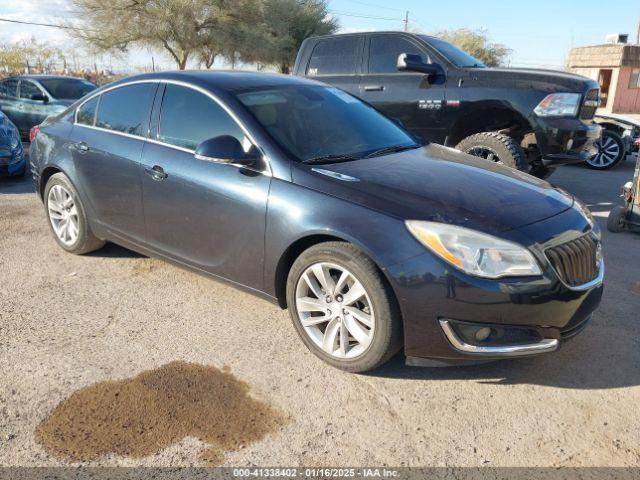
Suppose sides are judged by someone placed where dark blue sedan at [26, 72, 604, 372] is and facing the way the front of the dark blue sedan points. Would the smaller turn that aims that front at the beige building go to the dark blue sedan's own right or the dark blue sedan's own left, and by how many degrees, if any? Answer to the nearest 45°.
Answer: approximately 90° to the dark blue sedan's own left

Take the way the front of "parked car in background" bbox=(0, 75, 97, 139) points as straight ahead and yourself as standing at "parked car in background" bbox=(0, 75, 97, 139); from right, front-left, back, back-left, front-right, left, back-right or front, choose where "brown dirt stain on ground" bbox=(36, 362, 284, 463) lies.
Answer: front-right

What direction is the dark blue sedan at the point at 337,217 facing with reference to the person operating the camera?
facing the viewer and to the right of the viewer

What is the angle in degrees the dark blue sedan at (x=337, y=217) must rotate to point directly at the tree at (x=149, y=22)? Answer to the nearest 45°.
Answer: approximately 135° to its left

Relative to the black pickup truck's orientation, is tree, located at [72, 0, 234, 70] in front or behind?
behind

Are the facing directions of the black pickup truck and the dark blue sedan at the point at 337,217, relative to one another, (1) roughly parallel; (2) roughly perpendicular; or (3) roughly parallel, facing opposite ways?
roughly parallel

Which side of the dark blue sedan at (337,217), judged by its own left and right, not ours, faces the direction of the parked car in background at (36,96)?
back

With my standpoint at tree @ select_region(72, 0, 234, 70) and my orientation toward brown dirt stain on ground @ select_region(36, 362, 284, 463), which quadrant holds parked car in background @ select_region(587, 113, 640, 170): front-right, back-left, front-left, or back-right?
front-left

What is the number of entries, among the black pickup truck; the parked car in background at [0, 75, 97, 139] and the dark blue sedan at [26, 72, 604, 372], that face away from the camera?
0

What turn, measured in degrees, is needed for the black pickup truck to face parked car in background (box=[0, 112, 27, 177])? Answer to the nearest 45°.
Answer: approximately 135° to its right

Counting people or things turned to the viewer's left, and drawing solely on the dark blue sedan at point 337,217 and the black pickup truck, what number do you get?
0

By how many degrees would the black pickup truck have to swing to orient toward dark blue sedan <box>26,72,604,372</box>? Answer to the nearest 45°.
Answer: approximately 45° to its right

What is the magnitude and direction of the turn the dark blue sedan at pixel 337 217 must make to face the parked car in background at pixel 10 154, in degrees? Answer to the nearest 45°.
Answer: approximately 180°
